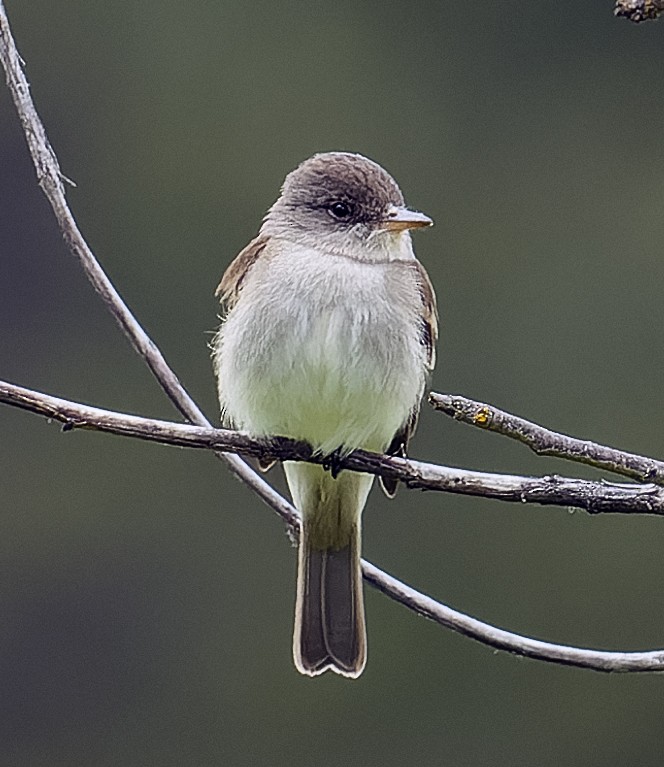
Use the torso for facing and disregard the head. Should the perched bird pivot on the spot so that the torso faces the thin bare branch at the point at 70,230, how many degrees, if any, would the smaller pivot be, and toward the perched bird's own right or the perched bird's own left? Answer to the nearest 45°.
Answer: approximately 45° to the perched bird's own right

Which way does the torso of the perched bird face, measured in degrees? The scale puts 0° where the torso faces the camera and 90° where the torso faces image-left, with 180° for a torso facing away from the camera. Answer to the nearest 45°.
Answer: approximately 0°
